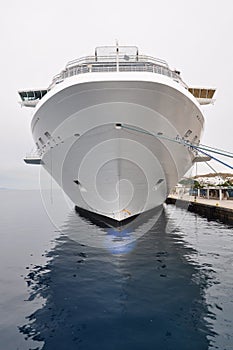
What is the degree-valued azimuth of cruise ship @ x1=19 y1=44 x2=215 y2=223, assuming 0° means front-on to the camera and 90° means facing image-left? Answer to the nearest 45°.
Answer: approximately 0°
